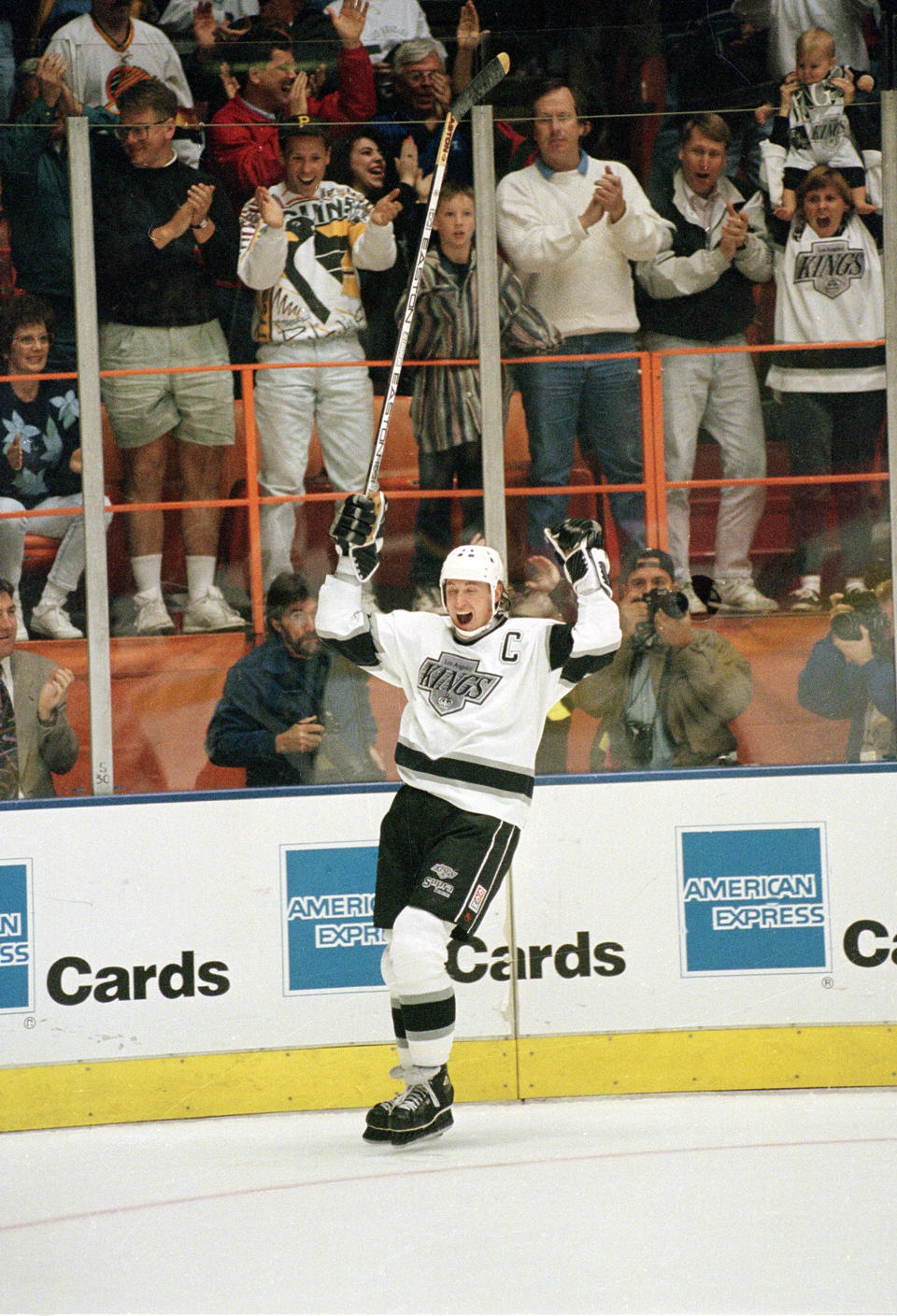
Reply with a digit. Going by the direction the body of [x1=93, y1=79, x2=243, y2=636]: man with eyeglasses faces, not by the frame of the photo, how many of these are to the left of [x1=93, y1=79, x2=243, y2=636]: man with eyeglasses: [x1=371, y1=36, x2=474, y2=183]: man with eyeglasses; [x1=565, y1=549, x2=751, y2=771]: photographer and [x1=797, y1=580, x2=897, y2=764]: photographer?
3

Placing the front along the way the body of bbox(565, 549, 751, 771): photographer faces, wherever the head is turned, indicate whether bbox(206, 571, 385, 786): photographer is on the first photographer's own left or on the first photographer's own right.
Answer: on the first photographer's own right

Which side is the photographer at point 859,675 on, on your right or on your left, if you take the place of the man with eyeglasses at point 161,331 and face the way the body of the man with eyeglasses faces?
on your left

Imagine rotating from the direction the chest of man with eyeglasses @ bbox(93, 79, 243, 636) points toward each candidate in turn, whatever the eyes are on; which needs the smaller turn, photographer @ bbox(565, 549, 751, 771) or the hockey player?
the hockey player

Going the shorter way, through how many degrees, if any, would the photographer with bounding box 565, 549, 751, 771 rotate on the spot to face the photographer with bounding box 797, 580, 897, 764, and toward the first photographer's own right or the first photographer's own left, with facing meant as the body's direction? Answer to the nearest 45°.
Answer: approximately 90° to the first photographer's own left

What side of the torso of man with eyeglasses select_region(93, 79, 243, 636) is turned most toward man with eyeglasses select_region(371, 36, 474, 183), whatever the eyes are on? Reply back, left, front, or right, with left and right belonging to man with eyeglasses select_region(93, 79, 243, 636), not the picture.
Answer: left

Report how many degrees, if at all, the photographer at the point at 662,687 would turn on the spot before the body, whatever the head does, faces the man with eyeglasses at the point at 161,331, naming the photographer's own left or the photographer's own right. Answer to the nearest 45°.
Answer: approximately 90° to the photographer's own right

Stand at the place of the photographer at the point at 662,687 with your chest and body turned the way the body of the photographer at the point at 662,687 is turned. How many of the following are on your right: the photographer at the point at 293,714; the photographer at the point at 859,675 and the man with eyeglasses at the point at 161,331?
2

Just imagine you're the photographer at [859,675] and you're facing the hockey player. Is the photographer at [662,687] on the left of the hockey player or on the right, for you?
right

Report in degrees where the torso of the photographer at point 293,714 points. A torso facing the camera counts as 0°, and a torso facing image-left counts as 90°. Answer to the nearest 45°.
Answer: approximately 315°
